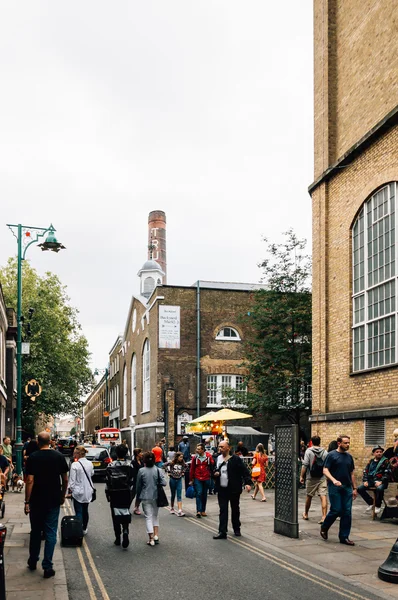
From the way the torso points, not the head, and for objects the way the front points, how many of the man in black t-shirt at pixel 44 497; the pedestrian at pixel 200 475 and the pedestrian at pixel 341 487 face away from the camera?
1

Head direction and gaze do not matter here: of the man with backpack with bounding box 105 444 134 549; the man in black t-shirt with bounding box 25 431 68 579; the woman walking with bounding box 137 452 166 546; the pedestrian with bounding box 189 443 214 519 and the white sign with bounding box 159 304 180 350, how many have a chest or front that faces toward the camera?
2

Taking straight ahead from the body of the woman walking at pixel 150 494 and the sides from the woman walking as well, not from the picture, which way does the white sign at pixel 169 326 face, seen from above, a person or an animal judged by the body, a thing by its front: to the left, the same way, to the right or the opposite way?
the opposite way

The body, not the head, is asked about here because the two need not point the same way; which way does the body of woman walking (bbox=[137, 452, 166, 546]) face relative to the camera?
away from the camera

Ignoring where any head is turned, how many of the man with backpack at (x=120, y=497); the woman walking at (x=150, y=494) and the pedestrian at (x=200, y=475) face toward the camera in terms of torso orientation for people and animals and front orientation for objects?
1

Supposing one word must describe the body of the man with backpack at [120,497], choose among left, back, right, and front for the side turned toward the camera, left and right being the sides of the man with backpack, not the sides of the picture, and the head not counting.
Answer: back

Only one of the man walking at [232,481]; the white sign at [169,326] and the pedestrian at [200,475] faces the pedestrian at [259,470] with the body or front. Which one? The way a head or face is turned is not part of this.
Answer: the white sign

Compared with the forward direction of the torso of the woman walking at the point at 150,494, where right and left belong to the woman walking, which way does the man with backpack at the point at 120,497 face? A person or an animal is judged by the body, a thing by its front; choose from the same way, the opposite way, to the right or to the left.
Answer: the same way

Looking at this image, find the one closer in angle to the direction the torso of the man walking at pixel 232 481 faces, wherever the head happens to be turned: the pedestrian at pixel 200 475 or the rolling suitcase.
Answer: the rolling suitcase

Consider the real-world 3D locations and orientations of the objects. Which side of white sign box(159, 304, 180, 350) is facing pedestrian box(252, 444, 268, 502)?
front

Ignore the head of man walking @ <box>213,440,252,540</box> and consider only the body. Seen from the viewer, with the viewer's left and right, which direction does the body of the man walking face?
facing the viewer and to the left of the viewer

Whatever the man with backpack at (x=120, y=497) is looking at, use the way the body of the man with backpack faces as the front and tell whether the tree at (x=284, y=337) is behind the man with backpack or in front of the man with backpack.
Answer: in front

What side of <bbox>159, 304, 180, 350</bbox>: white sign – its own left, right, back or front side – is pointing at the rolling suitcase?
front

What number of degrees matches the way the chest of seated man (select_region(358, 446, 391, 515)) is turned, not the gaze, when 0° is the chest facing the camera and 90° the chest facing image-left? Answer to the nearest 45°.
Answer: approximately 45°

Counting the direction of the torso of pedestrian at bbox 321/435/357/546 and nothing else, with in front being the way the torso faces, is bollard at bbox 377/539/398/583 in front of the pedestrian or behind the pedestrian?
in front

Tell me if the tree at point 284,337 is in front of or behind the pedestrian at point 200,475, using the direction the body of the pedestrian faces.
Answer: behind

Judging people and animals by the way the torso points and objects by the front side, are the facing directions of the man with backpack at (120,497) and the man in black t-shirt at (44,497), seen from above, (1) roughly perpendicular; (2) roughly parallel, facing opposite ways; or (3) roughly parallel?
roughly parallel

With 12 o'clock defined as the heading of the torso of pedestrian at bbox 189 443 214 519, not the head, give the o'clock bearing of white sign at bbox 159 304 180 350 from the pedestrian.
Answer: The white sign is roughly at 6 o'clock from the pedestrian.
